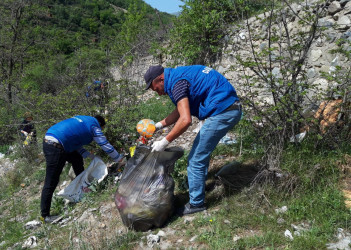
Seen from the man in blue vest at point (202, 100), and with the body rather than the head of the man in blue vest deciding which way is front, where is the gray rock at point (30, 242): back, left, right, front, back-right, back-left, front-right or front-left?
front

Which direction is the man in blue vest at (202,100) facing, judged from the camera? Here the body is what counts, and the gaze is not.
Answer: to the viewer's left

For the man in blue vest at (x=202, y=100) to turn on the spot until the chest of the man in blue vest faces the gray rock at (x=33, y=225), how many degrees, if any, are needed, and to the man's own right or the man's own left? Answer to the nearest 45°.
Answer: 0° — they already face it

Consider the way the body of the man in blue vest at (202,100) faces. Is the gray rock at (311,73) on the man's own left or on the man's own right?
on the man's own right

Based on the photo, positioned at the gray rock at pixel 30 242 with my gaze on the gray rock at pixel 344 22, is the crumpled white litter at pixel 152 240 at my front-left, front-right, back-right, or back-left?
front-right

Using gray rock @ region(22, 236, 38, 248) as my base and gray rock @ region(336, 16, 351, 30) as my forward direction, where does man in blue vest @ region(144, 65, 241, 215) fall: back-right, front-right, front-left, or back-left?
front-right

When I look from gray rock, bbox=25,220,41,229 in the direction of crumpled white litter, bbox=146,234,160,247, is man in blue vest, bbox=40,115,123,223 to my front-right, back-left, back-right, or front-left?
front-left

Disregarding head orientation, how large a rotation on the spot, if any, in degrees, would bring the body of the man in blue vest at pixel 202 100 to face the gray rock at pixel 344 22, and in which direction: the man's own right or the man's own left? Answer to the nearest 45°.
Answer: approximately 135° to the man's own right

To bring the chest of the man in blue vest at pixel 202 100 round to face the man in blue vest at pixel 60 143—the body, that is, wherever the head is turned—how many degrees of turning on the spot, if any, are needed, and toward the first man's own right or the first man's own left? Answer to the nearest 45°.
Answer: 0° — they already face them

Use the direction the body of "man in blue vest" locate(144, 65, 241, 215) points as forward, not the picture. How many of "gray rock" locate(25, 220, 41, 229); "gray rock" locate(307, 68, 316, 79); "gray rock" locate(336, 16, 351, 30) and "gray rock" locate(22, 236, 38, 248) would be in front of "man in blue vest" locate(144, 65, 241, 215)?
2

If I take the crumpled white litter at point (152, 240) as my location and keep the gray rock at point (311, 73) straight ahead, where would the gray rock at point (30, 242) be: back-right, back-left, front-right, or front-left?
back-left

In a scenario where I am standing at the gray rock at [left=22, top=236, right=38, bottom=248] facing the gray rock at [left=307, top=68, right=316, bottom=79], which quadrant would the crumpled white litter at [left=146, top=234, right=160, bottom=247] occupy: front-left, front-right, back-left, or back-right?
front-right

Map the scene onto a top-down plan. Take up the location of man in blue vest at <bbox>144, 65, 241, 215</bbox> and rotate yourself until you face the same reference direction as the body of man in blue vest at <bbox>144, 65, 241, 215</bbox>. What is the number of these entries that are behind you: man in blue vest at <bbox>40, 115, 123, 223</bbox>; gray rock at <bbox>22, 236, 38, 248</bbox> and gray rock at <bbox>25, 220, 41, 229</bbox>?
0
